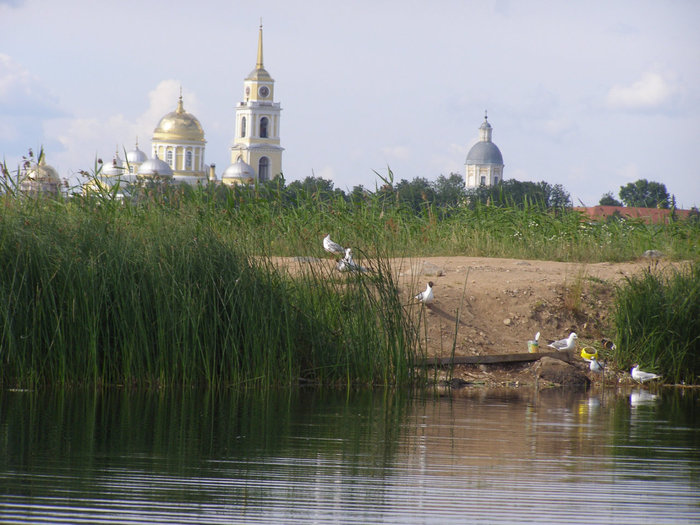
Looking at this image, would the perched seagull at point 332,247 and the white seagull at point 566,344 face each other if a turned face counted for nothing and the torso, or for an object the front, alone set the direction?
no

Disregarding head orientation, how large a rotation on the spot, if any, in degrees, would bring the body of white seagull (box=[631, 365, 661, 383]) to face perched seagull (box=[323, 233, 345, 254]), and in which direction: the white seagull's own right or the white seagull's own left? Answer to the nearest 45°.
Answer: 0° — it already faces it

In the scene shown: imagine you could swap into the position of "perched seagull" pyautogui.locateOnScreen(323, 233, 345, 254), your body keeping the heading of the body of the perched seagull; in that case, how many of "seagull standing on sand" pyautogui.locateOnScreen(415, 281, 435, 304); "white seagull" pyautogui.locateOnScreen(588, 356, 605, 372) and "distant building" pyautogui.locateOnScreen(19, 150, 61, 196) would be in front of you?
1

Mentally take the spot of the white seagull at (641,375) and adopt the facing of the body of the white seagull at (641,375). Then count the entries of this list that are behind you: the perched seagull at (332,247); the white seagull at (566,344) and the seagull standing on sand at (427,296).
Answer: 0

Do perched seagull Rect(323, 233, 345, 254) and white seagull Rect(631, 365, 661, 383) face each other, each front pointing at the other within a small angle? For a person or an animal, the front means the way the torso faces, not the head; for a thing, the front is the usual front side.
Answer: no

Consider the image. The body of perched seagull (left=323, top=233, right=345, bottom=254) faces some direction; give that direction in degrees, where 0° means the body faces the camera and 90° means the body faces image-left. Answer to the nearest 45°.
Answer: approximately 90°

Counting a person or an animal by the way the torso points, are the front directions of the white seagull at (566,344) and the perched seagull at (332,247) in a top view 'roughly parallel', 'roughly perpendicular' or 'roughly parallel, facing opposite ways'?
roughly parallel, facing opposite ways

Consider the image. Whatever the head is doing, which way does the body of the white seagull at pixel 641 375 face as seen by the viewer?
to the viewer's left

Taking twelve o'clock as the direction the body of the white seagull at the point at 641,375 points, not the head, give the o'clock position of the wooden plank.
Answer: The wooden plank is roughly at 12 o'clock from the white seagull.
